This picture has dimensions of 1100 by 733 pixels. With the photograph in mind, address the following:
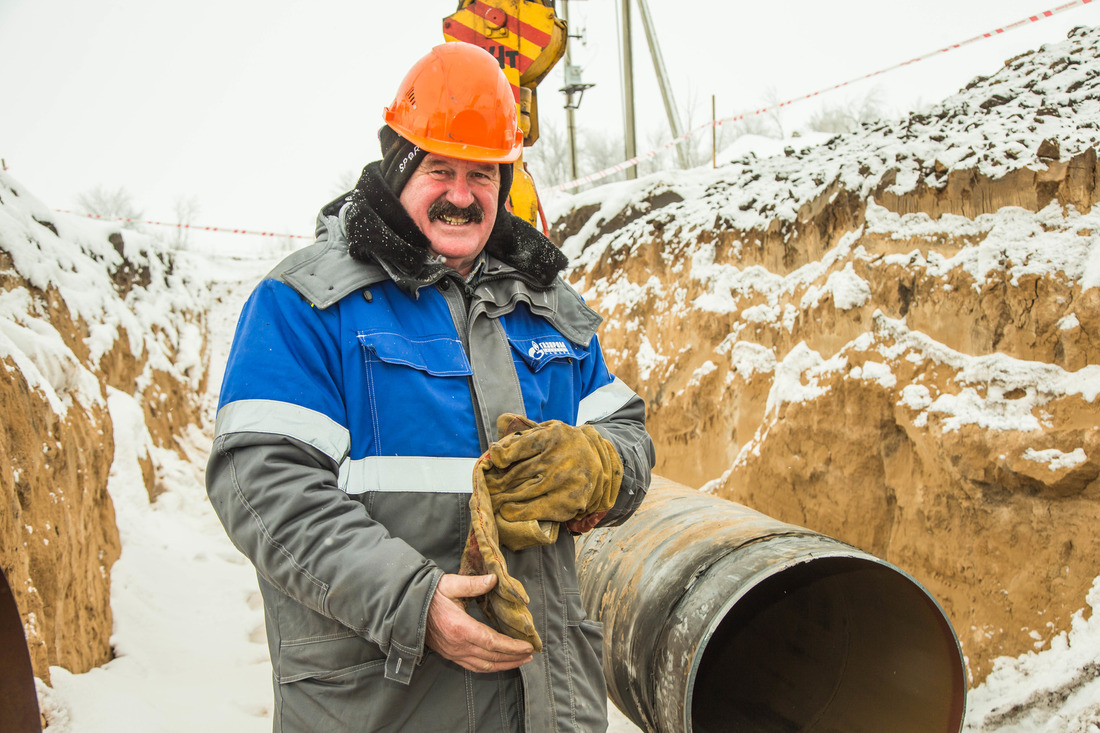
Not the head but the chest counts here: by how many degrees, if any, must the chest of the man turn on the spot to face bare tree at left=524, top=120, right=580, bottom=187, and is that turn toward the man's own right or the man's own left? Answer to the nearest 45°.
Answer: approximately 135° to the man's own left

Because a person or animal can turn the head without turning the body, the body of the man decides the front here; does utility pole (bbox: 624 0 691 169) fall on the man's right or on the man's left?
on the man's left

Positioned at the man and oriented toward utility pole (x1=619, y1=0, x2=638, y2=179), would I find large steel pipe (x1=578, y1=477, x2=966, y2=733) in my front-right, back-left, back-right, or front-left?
front-right

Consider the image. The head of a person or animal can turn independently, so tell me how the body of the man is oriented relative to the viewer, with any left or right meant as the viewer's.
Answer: facing the viewer and to the right of the viewer

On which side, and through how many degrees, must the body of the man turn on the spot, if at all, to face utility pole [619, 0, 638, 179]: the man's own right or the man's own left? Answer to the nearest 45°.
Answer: approximately 135° to the man's own left

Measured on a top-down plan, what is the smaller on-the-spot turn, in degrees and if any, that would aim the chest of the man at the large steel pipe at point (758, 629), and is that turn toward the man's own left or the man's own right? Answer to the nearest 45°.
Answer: approximately 90° to the man's own left
